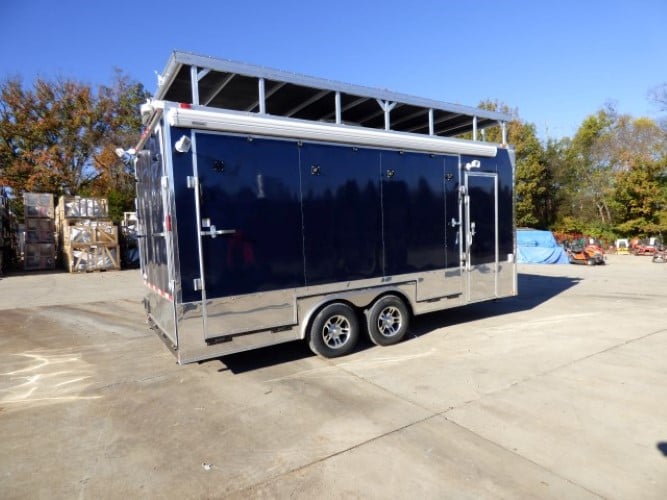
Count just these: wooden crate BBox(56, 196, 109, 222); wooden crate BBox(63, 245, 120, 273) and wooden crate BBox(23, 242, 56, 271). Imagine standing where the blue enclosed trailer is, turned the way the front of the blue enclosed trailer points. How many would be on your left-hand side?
3

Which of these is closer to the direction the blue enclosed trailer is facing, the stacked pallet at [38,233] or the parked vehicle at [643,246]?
the parked vehicle

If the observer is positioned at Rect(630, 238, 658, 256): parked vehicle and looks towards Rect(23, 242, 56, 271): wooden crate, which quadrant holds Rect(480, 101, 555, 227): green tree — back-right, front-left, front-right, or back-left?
front-right

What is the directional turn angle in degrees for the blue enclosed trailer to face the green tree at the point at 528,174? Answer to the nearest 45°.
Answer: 0° — it already faces it

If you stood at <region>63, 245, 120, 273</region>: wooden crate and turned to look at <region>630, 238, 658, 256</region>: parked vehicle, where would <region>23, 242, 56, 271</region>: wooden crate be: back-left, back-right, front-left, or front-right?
back-left

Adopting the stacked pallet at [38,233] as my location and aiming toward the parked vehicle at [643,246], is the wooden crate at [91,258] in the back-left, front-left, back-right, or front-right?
front-right

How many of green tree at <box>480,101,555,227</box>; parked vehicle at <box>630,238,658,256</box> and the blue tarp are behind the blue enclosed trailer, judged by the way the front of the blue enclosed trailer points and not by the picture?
0

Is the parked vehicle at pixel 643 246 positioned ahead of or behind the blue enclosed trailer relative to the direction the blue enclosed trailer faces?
ahead

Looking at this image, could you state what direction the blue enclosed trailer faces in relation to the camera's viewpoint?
facing away from the viewer and to the right of the viewer

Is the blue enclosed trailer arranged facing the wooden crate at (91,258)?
no

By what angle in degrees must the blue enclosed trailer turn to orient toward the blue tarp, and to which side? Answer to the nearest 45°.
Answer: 0° — it already faces it

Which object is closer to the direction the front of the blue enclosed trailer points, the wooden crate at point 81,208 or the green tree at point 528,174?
the green tree

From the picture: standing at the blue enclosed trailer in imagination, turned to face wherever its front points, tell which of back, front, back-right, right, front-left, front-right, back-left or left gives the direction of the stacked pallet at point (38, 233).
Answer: left

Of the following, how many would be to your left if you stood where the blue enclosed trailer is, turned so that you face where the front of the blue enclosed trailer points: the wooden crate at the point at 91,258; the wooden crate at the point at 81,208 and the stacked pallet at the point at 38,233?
3

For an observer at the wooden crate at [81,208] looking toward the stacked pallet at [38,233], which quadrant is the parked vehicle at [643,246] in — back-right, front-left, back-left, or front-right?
back-right

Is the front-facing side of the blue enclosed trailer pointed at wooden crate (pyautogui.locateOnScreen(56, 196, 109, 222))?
no

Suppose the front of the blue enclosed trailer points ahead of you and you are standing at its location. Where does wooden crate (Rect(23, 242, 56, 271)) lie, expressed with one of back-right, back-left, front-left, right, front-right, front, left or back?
left
